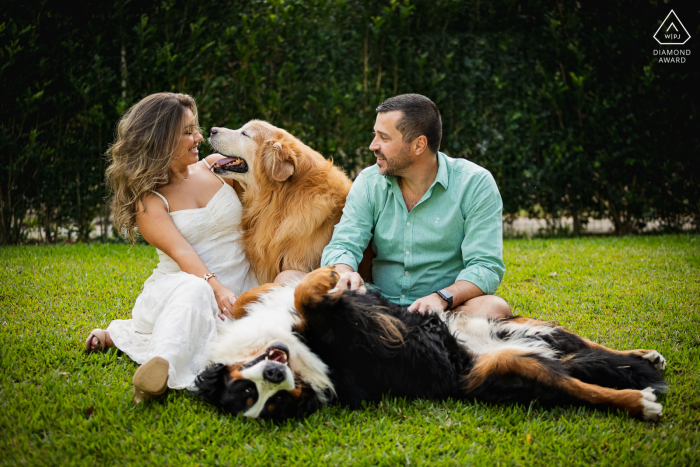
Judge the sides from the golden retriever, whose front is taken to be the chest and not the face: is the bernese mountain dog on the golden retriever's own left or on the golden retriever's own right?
on the golden retriever's own left

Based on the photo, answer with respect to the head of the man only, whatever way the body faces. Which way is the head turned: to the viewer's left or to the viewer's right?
to the viewer's left

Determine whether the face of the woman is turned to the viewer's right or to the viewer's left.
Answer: to the viewer's right
